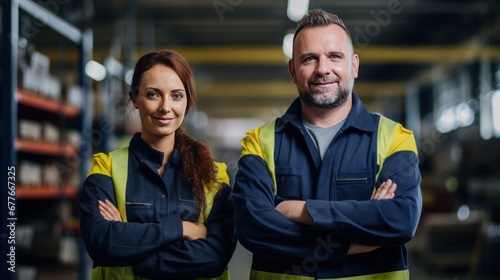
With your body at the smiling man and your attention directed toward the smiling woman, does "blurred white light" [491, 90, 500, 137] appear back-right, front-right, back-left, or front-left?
back-right

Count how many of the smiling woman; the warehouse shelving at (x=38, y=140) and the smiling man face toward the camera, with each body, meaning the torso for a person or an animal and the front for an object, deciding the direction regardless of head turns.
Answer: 2

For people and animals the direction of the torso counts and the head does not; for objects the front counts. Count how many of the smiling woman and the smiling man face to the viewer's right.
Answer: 0

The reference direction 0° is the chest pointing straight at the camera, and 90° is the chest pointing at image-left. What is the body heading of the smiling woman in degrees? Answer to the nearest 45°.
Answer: approximately 0°

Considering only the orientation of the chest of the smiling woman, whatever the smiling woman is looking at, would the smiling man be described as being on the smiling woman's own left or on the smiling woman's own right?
on the smiling woman's own left

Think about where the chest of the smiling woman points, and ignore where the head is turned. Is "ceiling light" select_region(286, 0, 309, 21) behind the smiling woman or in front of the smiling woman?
behind

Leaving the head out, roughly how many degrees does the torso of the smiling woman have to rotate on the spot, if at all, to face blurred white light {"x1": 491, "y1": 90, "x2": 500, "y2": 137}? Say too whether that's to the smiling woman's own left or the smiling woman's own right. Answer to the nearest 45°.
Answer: approximately 135° to the smiling woman's own left

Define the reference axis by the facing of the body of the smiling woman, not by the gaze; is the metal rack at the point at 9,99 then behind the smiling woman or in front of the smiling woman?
behind

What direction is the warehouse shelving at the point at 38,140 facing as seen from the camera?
to the viewer's right

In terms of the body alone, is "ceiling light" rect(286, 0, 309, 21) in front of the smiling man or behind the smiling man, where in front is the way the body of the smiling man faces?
behind

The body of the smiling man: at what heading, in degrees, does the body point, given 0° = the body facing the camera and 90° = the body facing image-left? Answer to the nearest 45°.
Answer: approximately 0°

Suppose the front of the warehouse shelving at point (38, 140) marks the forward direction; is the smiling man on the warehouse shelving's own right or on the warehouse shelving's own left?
on the warehouse shelving's own right
